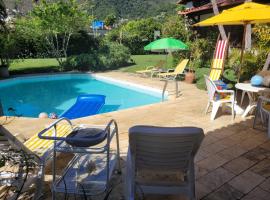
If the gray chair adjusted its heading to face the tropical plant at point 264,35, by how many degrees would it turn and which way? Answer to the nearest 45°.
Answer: approximately 45° to its right

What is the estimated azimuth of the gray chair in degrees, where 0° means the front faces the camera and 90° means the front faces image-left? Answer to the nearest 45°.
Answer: approximately 180°

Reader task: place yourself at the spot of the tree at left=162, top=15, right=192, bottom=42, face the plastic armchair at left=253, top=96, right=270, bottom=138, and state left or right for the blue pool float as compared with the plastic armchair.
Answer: right

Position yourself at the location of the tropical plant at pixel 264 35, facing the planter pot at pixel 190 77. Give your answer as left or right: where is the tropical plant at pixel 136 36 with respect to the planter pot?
right

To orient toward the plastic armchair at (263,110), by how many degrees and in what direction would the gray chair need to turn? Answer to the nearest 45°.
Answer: approximately 45° to its right

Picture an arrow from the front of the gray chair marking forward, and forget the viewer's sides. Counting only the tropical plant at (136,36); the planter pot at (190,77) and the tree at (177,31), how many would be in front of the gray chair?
3

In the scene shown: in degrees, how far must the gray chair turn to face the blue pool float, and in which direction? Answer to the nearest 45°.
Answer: approximately 45° to its left

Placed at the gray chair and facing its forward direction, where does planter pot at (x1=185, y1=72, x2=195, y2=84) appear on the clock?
The planter pot is roughly at 12 o'clock from the gray chair.

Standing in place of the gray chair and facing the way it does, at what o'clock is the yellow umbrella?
The yellow umbrella is roughly at 1 o'clock from the gray chair.

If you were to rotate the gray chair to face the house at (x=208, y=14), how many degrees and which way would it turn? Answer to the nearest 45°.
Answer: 0° — it already faces it

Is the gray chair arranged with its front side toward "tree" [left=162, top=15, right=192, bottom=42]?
yes

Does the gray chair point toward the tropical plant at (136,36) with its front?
yes
